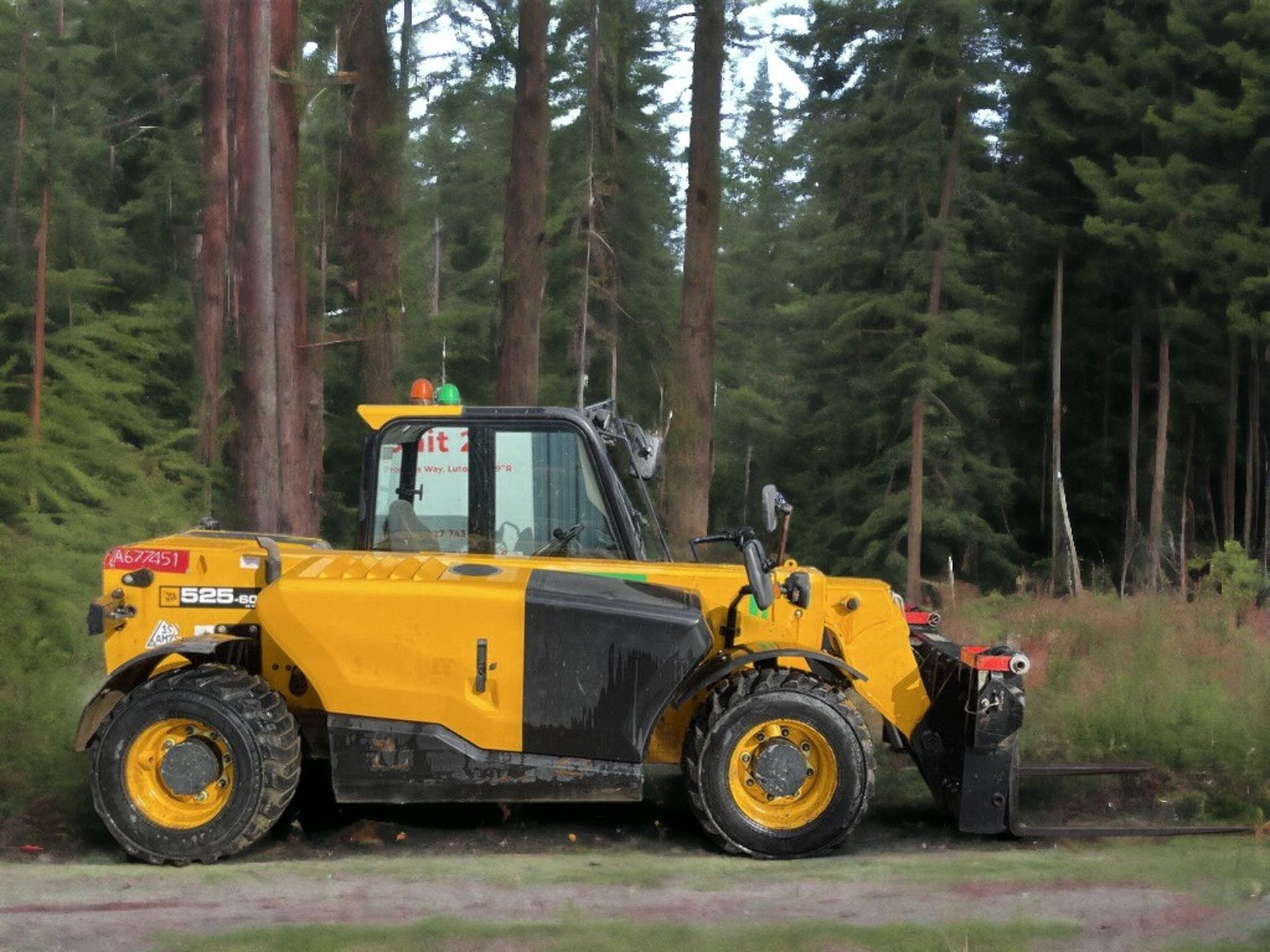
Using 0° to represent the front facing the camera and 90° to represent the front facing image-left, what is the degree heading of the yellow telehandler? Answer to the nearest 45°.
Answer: approximately 270°

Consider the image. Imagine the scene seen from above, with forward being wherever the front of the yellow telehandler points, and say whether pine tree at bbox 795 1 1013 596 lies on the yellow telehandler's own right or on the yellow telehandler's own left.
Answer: on the yellow telehandler's own left

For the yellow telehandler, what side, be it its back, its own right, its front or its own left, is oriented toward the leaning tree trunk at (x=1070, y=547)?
left
